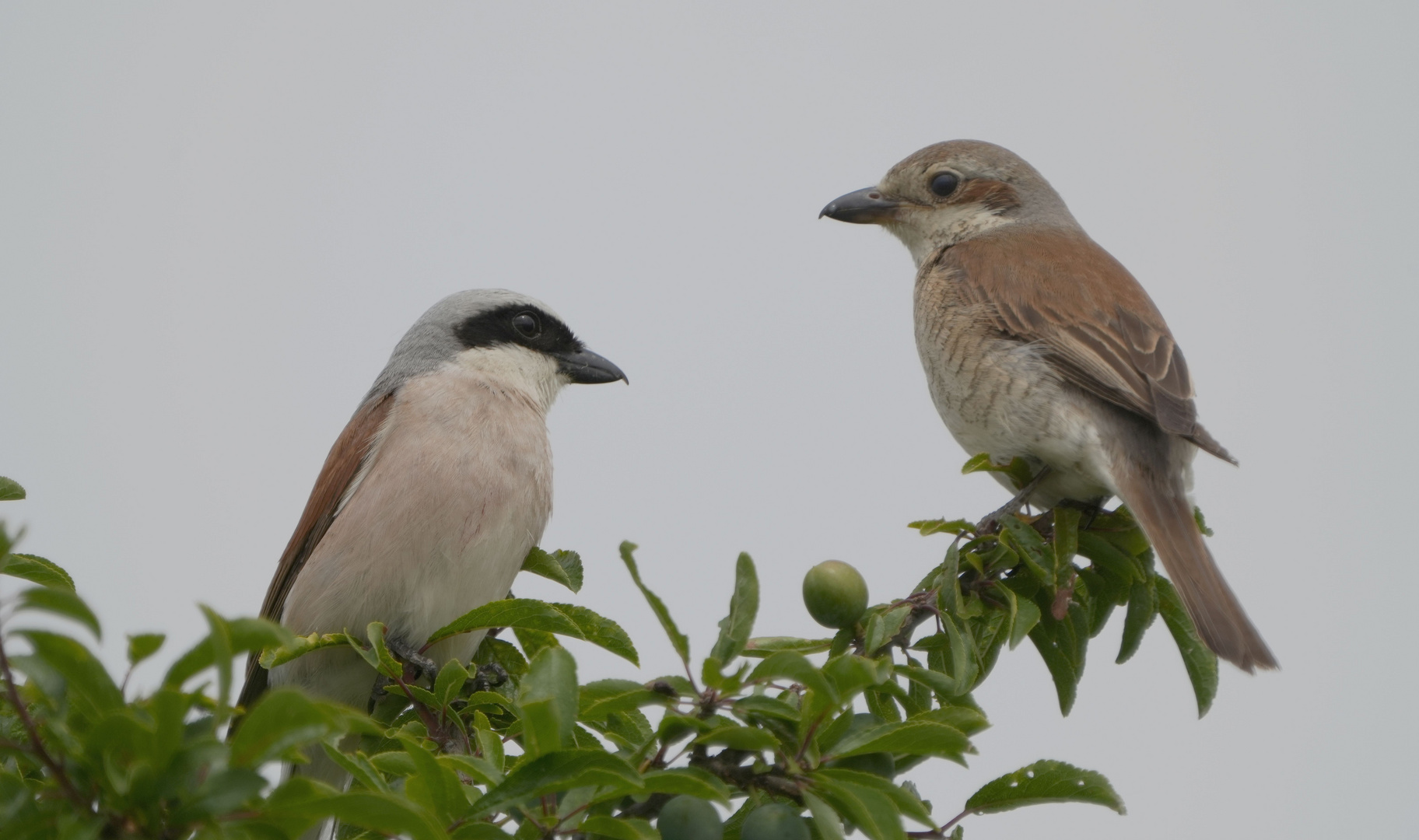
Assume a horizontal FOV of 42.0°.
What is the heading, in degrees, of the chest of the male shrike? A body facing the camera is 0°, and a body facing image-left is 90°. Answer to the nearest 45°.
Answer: approximately 315°

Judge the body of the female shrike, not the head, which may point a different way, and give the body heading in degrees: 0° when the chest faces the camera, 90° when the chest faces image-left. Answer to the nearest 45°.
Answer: approximately 90°

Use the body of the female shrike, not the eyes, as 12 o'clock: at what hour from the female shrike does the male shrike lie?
The male shrike is roughly at 12 o'clock from the female shrike.

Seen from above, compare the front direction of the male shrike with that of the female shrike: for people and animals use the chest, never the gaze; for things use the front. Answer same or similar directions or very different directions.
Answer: very different directions

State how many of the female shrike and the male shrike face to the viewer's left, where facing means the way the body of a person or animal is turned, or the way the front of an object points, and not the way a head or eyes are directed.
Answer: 1

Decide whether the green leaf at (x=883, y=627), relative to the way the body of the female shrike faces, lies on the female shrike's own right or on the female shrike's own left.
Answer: on the female shrike's own left
